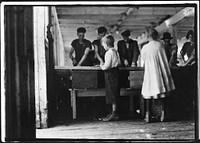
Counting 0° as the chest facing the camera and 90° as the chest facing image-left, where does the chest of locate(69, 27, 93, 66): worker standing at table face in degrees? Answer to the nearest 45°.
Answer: approximately 0°

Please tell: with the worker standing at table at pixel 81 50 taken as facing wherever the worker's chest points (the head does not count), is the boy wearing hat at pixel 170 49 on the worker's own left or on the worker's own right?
on the worker's own left

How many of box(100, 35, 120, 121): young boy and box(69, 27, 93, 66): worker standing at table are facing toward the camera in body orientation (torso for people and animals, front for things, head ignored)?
1
